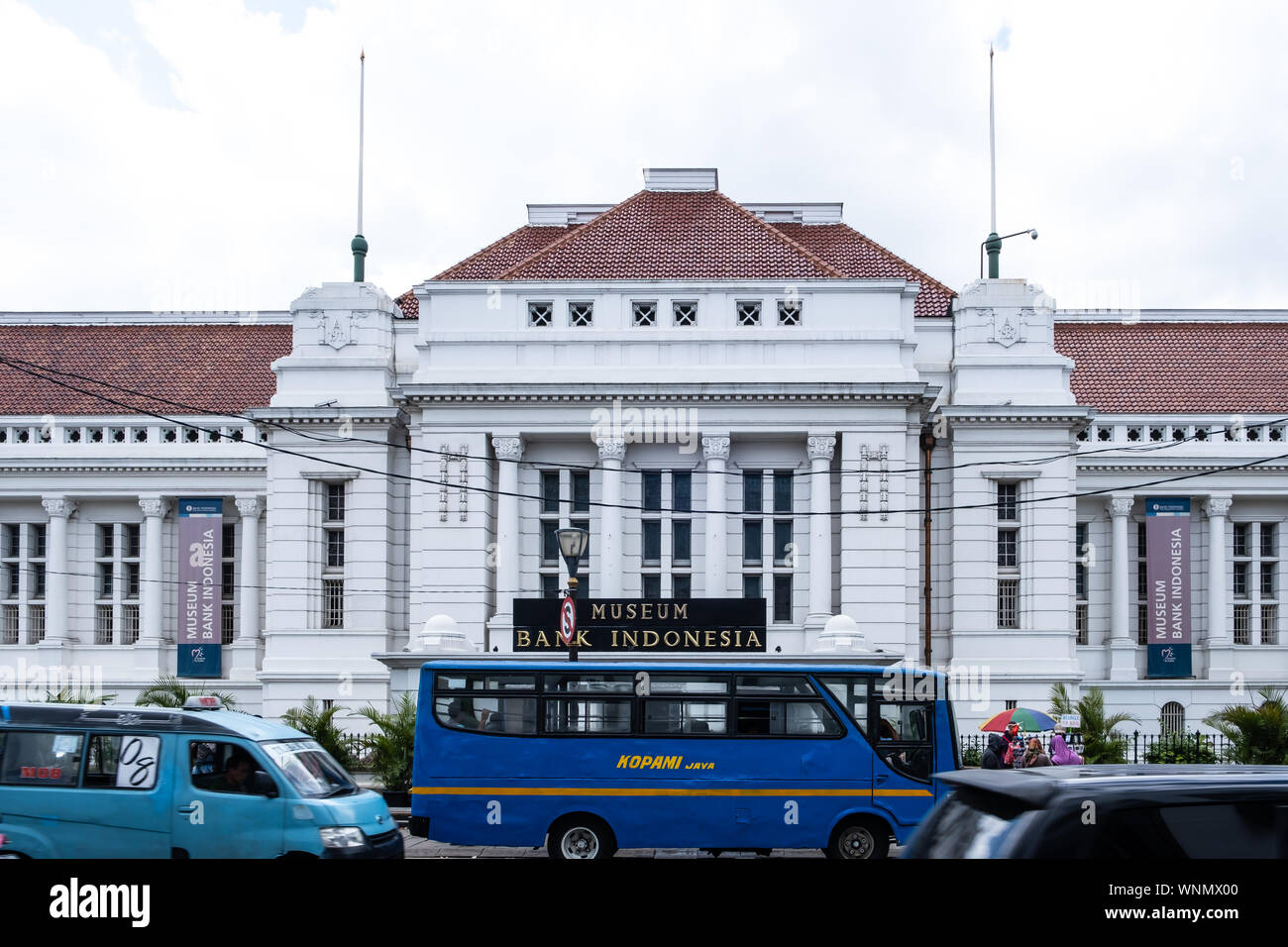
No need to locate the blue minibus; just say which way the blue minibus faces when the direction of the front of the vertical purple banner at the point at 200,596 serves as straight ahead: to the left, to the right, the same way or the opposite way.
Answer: to the left

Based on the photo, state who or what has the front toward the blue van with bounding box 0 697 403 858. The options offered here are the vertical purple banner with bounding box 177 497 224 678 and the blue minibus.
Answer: the vertical purple banner

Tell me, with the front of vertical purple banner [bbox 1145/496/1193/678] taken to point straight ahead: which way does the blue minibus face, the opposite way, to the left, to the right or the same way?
to the left

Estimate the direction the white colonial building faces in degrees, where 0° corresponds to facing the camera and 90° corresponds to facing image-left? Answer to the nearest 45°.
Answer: approximately 0°

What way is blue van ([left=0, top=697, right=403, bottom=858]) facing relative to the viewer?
to the viewer's right

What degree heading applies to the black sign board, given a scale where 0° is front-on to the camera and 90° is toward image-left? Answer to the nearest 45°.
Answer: approximately 0°

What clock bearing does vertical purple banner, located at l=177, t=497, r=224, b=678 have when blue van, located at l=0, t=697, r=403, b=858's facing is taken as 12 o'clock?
The vertical purple banner is roughly at 9 o'clock from the blue van.
